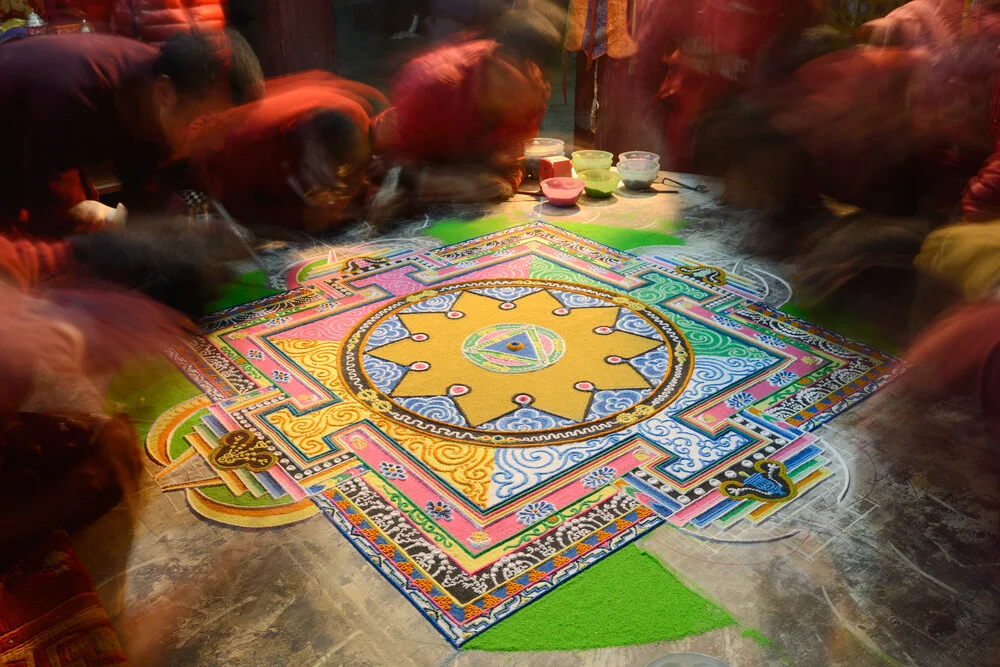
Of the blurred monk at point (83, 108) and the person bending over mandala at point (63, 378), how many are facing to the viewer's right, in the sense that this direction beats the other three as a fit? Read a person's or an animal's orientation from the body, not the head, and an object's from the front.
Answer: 2

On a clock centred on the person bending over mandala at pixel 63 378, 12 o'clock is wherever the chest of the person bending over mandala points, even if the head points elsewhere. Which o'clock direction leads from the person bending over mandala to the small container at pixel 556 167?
The small container is roughly at 11 o'clock from the person bending over mandala.

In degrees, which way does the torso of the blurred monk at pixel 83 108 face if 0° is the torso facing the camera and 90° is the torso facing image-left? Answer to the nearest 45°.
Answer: approximately 270°

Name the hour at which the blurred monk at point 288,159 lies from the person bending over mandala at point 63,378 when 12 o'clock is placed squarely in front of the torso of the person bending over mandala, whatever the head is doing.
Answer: The blurred monk is roughly at 10 o'clock from the person bending over mandala.

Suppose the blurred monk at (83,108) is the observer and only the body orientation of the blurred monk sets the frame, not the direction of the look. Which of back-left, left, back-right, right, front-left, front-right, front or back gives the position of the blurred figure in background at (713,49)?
front

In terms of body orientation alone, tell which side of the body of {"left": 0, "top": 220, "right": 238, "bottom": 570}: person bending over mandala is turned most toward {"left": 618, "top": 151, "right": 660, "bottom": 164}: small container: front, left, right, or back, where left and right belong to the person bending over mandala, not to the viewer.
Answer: front

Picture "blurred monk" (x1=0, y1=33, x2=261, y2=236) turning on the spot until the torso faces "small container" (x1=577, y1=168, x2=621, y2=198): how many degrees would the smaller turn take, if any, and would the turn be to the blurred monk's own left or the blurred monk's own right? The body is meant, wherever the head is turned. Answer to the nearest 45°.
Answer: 0° — they already face it

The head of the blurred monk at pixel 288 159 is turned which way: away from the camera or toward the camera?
toward the camera

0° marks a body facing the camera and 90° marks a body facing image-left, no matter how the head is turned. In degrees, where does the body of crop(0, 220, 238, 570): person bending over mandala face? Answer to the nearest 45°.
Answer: approximately 270°

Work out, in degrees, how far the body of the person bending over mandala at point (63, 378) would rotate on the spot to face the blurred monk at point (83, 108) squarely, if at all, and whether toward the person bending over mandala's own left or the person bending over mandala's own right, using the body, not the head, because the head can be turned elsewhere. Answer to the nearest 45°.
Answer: approximately 90° to the person bending over mandala's own left

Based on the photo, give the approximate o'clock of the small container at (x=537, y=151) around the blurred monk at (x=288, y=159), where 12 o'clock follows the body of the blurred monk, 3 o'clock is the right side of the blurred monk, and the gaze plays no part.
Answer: The small container is roughly at 10 o'clock from the blurred monk.
